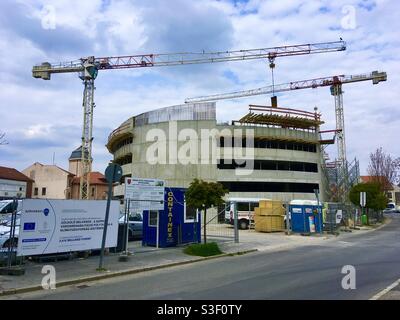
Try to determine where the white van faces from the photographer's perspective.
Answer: facing the viewer and to the left of the viewer

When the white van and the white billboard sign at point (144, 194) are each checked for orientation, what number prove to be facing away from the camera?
0

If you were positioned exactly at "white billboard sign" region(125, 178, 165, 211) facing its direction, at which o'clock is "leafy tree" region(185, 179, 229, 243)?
The leafy tree is roughly at 9 o'clock from the white billboard sign.

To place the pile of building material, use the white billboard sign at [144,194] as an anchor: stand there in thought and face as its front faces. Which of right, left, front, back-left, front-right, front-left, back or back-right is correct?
back-left

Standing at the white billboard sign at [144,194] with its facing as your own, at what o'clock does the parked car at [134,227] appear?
The parked car is roughly at 6 o'clock from the white billboard sign.

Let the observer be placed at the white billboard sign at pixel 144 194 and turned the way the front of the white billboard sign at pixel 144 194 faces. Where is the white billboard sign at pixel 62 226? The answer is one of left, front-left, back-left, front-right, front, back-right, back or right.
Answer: front-right

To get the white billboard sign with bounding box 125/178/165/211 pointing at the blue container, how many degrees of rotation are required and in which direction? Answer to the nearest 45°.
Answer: approximately 135° to its left

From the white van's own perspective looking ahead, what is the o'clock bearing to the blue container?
The blue container is roughly at 11 o'clock from the white van.

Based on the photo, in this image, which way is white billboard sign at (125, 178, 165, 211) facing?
toward the camera

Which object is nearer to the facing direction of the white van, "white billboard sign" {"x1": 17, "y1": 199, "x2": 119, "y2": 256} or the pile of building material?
the white billboard sign

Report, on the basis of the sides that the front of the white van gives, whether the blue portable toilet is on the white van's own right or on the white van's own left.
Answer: on the white van's own left
